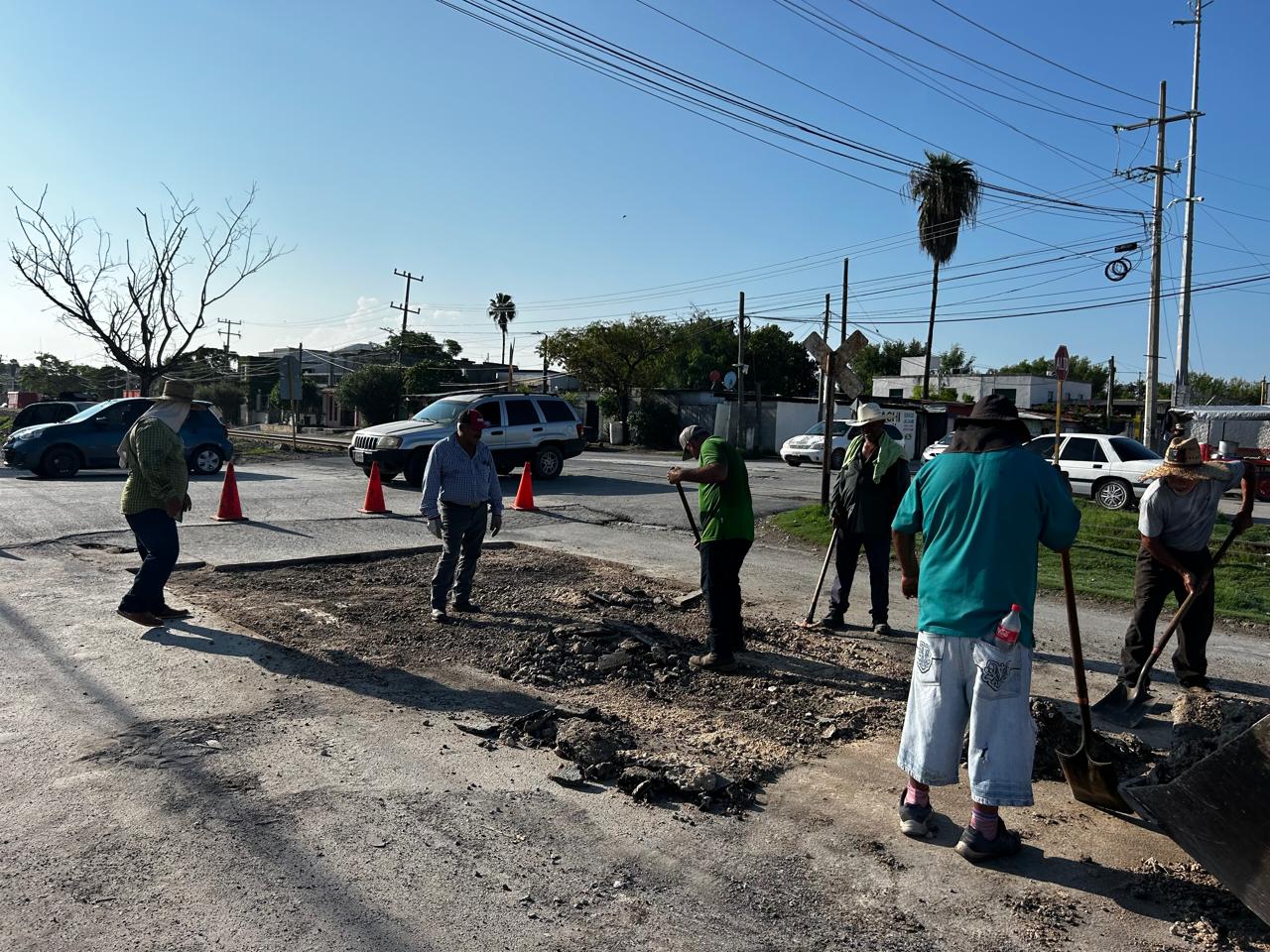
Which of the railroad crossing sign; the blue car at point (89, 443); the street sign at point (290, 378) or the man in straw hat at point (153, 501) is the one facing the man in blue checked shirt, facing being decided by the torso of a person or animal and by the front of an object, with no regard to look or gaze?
the man in straw hat

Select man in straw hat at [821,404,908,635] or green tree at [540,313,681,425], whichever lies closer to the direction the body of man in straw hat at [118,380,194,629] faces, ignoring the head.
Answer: the man in straw hat

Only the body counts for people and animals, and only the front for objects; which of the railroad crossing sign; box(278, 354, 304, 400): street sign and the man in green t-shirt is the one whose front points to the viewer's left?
the man in green t-shirt

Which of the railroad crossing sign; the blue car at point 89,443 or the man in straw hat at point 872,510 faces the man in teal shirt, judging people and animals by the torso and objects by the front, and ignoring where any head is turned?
the man in straw hat

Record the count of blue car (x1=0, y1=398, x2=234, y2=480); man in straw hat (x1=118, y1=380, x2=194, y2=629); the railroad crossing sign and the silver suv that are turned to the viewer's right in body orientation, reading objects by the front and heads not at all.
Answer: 1

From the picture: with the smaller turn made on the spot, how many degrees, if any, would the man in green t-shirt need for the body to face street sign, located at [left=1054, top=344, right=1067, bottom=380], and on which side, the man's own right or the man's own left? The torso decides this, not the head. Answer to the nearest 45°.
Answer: approximately 135° to the man's own right

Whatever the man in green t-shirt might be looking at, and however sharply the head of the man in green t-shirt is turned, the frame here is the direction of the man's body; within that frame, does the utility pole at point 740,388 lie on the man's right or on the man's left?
on the man's right

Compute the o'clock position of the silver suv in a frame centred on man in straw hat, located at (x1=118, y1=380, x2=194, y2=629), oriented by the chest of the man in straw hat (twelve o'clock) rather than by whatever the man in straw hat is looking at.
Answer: The silver suv is roughly at 10 o'clock from the man in straw hat.

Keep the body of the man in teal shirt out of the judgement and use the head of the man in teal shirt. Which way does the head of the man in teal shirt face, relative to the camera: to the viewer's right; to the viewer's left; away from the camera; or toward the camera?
away from the camera

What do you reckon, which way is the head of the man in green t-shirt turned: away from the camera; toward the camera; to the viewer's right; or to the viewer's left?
to the viewer's left

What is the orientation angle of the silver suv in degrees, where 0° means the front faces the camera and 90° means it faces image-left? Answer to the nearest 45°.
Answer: approximately 45°

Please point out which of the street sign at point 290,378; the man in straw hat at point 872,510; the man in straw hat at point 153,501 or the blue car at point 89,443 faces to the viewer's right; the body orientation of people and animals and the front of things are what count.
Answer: the man in straw hat at point 153,501

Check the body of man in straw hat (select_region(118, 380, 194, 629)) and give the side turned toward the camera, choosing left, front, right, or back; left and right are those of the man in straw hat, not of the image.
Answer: right

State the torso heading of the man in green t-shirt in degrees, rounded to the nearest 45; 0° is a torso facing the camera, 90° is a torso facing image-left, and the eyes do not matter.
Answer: approximately 90°
